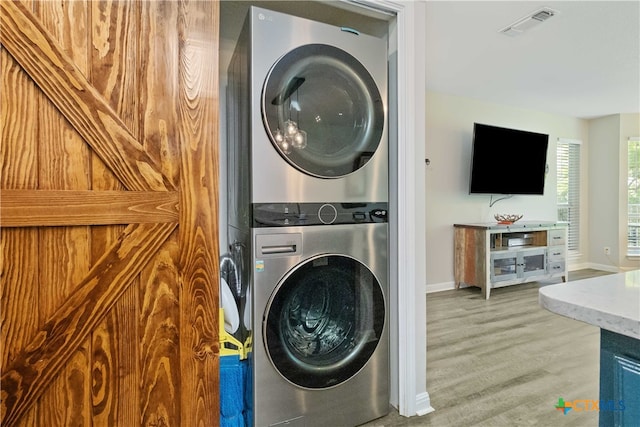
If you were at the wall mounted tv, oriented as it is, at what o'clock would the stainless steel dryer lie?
The stainless steel dryer is roughly at 2 o'clock from the wall mounted tv.

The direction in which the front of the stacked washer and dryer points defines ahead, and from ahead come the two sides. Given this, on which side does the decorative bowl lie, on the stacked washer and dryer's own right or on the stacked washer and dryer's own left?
on the stacked washer and dryer's own left

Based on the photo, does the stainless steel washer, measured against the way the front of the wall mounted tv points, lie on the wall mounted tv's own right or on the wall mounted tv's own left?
on the wall mounted tv's own right

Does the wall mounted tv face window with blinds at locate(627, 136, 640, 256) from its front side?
no

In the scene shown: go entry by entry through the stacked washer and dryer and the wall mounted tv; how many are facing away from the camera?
0

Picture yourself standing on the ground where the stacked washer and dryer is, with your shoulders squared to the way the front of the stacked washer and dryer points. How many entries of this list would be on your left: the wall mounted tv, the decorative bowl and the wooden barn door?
2

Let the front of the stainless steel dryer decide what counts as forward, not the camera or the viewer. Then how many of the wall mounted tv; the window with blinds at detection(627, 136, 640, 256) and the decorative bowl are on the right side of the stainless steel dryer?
0

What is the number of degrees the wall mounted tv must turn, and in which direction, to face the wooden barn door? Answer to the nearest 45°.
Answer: approximately 45° to its right

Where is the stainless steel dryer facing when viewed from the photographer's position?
facing the viewer and to the right of the viewer

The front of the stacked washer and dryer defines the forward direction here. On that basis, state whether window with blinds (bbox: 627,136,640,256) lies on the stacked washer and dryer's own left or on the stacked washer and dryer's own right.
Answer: on the stacked washer and dryer's own left

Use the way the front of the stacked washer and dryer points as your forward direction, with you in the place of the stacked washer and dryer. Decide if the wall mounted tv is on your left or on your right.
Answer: on your left

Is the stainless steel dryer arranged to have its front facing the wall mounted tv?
no
